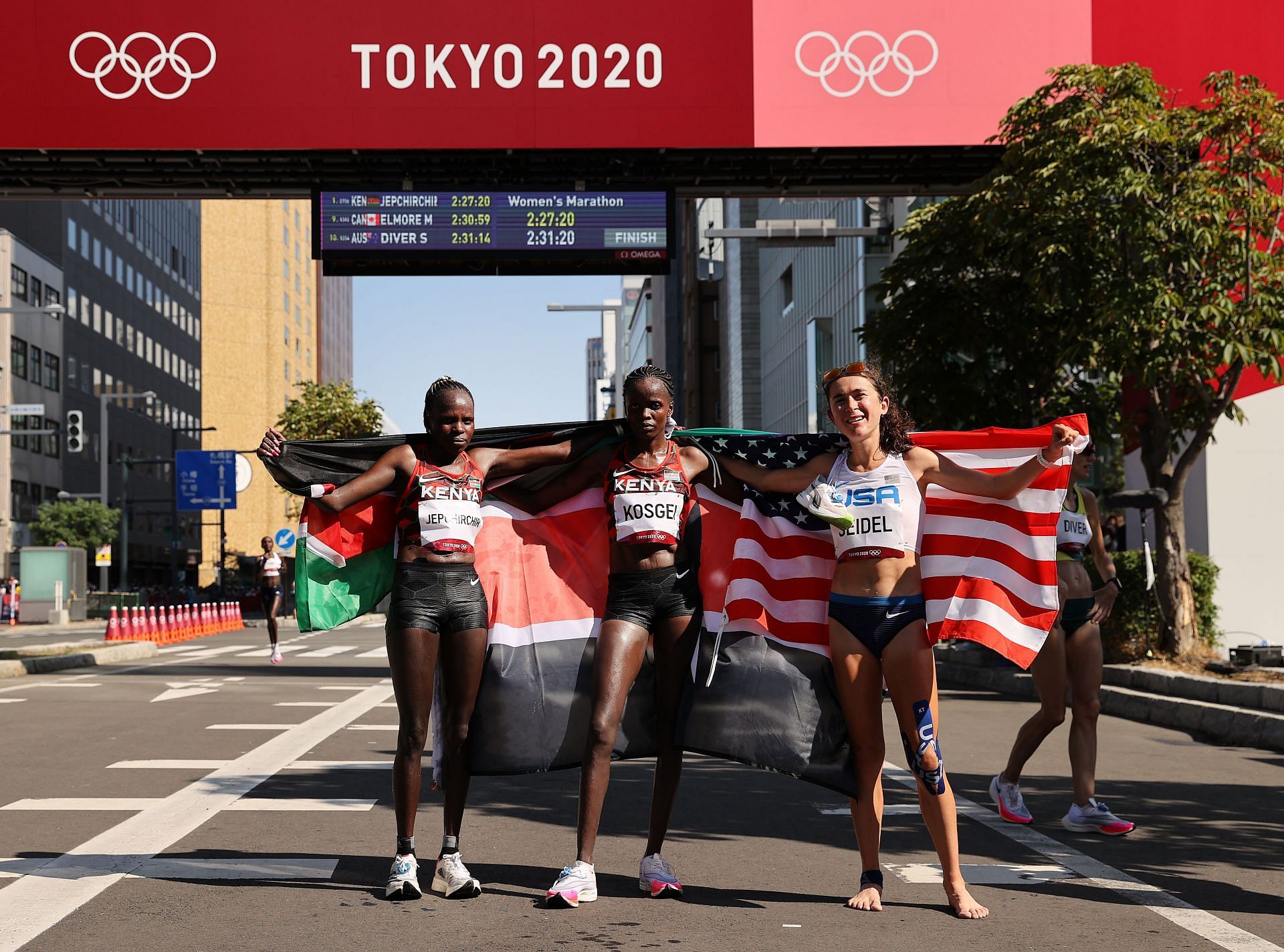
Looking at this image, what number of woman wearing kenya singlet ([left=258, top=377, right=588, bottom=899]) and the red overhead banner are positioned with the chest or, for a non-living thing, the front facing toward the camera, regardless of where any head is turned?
2

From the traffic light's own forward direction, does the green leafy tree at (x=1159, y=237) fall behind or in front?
in front

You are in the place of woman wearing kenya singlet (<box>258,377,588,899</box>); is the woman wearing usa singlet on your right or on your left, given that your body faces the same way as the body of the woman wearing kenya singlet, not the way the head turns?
on your left

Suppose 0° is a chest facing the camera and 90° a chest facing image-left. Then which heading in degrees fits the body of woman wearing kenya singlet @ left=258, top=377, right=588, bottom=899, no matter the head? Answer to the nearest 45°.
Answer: approximately 0°

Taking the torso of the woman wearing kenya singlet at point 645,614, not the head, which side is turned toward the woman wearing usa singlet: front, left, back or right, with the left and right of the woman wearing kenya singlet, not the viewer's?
left

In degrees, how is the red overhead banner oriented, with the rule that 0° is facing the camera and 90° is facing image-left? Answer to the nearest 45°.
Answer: approximately 0°

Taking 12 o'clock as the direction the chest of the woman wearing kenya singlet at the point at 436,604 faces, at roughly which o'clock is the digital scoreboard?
The digital scoreboard is roughly at 6 o'clock from the woman wearing kenya singlet.

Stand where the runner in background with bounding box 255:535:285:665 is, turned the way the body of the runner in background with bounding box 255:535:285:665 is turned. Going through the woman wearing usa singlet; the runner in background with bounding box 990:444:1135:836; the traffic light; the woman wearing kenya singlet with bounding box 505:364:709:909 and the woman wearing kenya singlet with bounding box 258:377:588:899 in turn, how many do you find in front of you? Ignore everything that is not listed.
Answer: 4
